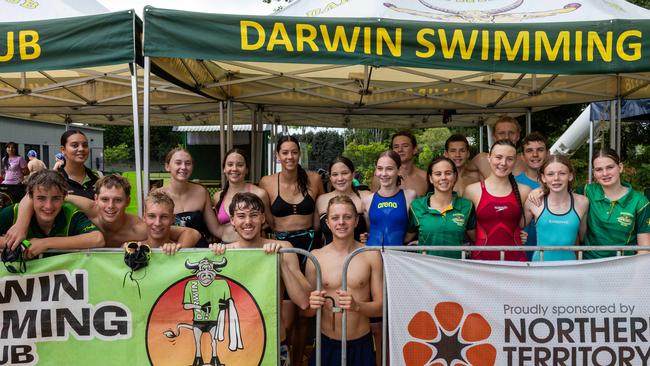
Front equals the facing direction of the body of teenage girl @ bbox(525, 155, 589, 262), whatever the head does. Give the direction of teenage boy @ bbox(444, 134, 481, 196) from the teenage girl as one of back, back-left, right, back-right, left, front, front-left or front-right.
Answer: back-right

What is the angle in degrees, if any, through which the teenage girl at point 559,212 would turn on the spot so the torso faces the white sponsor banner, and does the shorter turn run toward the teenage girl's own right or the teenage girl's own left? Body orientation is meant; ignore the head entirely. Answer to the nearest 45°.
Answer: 0° — they already face it

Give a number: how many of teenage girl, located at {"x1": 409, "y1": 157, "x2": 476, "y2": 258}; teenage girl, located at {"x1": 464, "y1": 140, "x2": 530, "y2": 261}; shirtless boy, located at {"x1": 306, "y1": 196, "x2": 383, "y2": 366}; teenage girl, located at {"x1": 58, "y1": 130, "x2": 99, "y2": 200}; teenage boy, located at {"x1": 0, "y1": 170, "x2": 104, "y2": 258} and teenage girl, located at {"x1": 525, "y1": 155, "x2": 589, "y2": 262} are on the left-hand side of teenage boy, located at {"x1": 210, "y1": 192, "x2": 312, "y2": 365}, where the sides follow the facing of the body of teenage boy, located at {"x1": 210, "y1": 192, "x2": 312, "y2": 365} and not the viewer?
4

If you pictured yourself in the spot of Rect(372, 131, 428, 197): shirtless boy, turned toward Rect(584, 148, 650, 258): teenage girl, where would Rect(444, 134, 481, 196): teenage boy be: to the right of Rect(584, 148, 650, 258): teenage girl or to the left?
left
